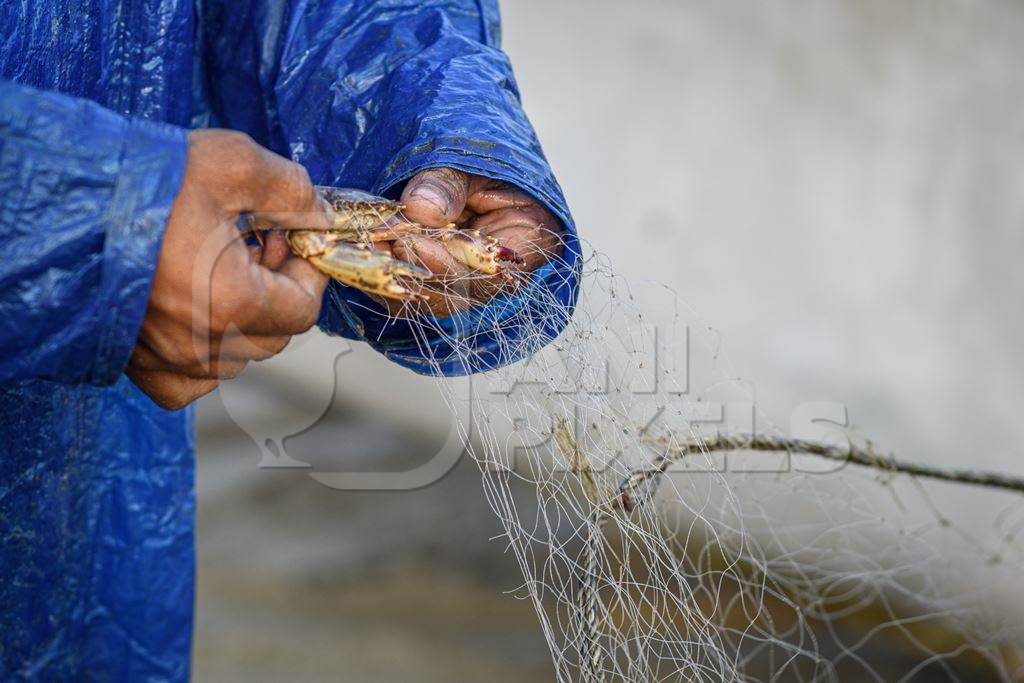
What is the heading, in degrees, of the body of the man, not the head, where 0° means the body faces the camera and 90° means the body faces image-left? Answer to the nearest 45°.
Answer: approximately 315°
